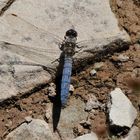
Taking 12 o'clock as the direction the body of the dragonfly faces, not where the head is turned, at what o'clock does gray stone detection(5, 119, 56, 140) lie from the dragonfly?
The gray stone is roughly at 6 o'clock from the dragonfly.

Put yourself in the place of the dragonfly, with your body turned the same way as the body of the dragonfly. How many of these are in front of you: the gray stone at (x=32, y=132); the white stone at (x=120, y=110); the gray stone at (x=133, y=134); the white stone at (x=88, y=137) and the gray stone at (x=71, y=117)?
0

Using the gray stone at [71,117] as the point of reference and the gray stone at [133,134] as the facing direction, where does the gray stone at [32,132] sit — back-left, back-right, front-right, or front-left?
back-right

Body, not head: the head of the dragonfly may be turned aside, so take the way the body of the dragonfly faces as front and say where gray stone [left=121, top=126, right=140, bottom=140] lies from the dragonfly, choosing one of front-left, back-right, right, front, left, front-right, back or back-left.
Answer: back-right

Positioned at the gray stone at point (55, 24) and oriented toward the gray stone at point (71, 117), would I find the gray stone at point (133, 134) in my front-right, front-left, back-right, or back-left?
front-left

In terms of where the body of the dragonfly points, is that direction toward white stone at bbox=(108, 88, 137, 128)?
no

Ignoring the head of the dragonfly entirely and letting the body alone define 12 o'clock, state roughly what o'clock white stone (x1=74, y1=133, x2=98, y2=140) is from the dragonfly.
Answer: The white stone is roughly at 5 o'clock from the dragonfly.

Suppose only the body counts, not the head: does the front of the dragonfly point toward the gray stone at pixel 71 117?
no

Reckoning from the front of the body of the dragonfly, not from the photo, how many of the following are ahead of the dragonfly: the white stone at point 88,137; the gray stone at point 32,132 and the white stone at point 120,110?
0

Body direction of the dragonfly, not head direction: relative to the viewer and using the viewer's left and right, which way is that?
facing away from the viewer
